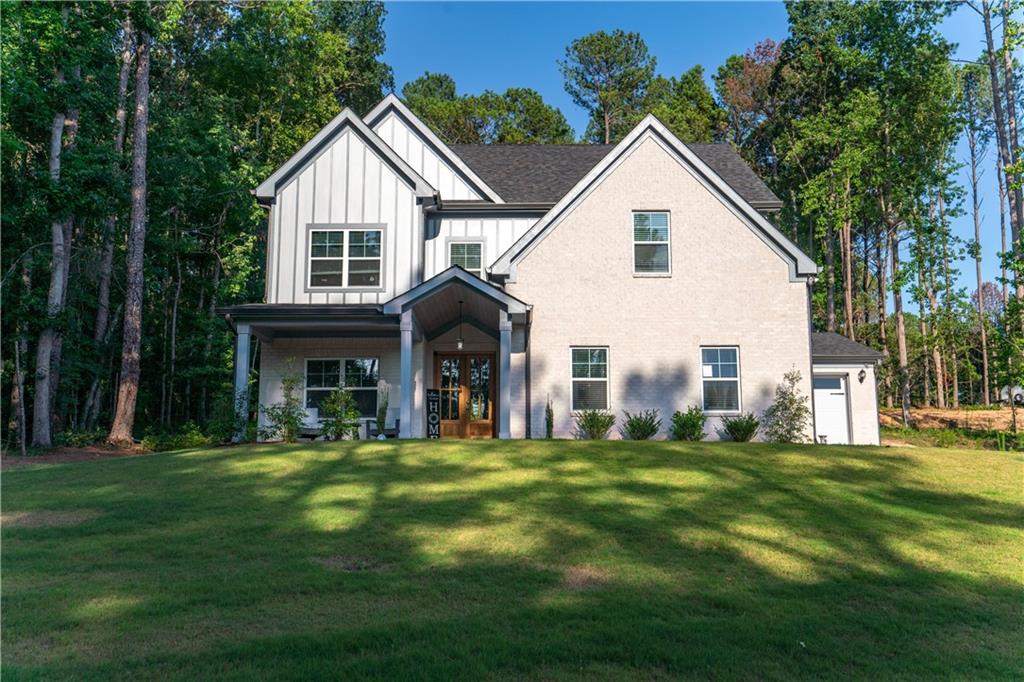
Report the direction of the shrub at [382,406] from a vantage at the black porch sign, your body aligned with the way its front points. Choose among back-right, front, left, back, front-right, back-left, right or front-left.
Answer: front-right

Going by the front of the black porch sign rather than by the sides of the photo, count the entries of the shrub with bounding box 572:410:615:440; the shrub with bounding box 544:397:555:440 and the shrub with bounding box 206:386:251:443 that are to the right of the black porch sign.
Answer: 1

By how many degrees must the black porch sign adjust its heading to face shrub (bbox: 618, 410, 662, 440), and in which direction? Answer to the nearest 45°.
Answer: approximately 90° to its left

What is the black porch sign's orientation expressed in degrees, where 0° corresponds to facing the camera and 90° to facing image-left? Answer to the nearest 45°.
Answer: approximately 0°

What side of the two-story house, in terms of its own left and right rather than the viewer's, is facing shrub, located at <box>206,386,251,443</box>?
right

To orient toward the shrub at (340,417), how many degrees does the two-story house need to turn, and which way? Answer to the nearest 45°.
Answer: approximately 90° to its right

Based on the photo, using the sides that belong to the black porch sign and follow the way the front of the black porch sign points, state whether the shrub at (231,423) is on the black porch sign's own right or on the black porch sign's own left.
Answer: on the black porch sign's own right

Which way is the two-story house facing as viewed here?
toward the camera

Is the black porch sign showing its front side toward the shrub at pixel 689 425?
no

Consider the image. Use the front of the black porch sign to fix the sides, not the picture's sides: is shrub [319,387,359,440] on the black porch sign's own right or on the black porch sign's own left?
on the black porch sign's own right

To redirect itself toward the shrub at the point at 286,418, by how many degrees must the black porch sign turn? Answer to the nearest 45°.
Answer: approximately 90° to its right

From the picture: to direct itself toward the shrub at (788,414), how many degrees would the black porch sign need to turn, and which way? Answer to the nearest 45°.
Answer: approximately 90° to its left

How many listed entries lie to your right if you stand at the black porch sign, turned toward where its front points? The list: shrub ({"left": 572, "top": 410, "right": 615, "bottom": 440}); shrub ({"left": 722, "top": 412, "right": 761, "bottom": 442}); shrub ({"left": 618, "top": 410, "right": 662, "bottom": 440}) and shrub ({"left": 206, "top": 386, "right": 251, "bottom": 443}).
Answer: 1

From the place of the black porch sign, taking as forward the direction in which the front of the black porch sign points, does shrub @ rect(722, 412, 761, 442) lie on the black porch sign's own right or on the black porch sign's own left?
on the black porch sign's own left

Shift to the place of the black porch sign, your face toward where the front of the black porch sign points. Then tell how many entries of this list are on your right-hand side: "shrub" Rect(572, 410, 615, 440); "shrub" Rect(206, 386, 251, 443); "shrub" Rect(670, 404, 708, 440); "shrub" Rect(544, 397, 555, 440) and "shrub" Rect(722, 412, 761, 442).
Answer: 1
